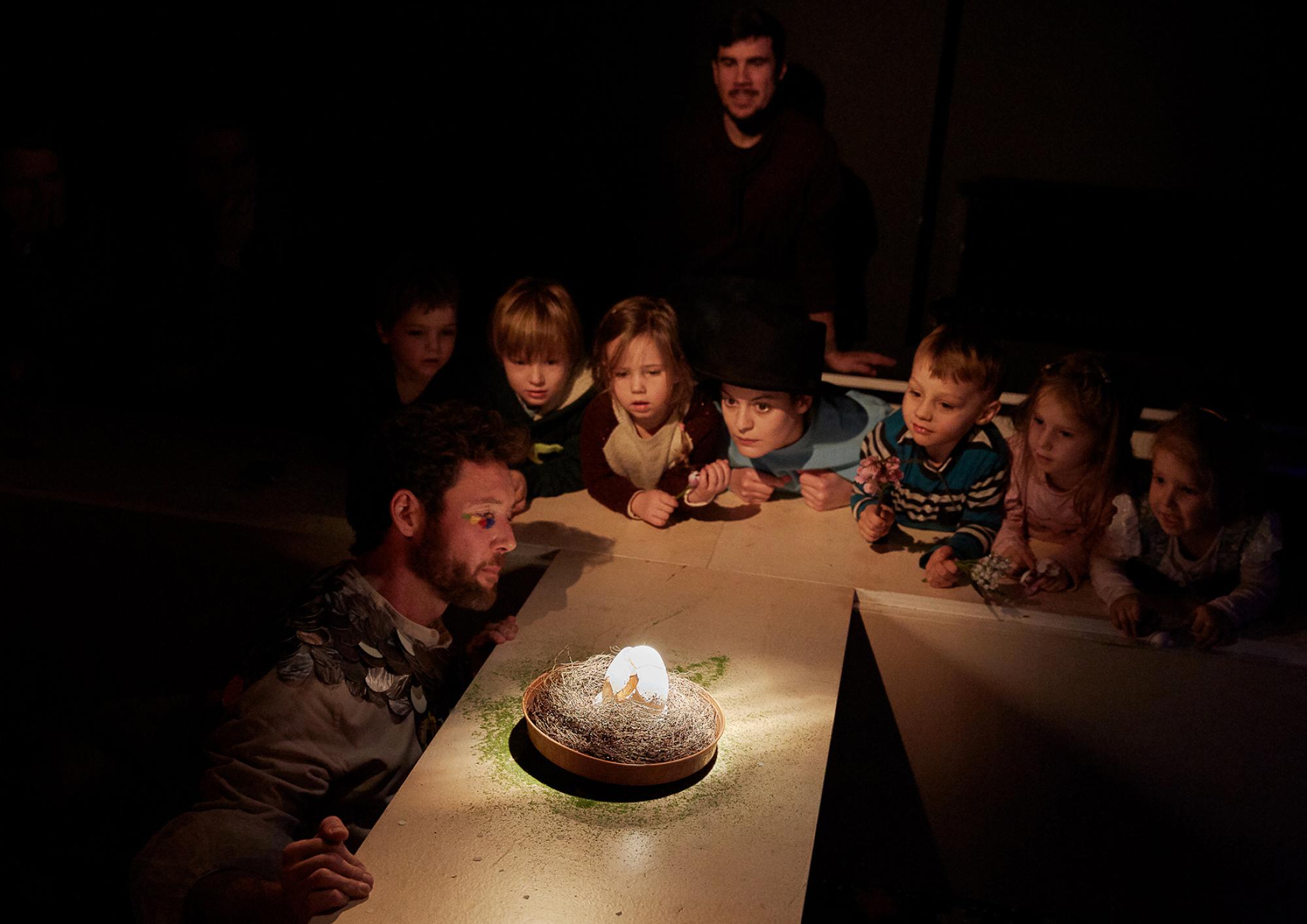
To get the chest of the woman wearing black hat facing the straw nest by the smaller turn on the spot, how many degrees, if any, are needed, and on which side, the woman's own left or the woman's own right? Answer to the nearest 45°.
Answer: approximately 45° to the woman's own left

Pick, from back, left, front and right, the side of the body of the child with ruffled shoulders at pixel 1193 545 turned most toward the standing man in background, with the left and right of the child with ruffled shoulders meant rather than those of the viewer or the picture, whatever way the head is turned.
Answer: right

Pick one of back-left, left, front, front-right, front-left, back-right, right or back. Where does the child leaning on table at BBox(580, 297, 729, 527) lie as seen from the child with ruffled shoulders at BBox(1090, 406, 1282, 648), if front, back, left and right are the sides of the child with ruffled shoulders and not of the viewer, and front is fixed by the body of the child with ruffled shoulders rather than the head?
front-right

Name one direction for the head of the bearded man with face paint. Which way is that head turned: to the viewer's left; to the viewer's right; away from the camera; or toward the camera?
to the viewer's right

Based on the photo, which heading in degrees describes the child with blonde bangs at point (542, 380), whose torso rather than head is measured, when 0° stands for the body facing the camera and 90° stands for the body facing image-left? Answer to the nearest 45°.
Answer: approximately 0°

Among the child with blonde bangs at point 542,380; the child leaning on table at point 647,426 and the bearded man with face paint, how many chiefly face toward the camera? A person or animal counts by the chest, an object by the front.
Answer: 2
